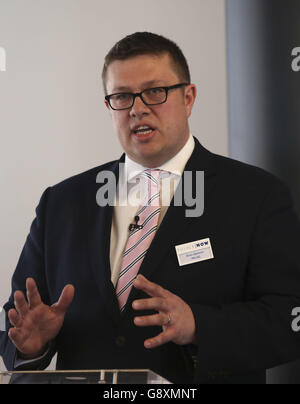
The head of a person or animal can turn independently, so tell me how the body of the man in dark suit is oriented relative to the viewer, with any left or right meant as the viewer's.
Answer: facing the viewer and to the left of the viewer

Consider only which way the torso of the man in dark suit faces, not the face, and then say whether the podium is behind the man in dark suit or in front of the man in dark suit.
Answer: in front

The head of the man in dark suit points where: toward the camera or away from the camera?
toward the camera
